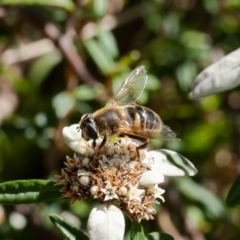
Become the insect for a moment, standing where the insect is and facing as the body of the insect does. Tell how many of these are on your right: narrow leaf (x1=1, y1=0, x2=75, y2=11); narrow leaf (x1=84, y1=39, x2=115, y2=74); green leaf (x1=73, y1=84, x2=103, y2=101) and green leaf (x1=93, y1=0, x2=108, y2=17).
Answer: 4

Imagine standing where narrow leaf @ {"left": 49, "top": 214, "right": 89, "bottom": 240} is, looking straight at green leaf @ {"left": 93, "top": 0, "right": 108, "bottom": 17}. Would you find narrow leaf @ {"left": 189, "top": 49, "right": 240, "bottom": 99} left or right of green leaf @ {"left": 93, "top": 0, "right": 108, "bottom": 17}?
right

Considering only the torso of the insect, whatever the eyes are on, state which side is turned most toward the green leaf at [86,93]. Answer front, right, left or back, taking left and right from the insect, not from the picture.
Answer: right

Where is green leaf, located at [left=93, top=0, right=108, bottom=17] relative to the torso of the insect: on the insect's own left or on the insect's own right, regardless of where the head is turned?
on the insect's own right

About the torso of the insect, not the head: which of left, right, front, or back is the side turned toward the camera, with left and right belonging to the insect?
left
